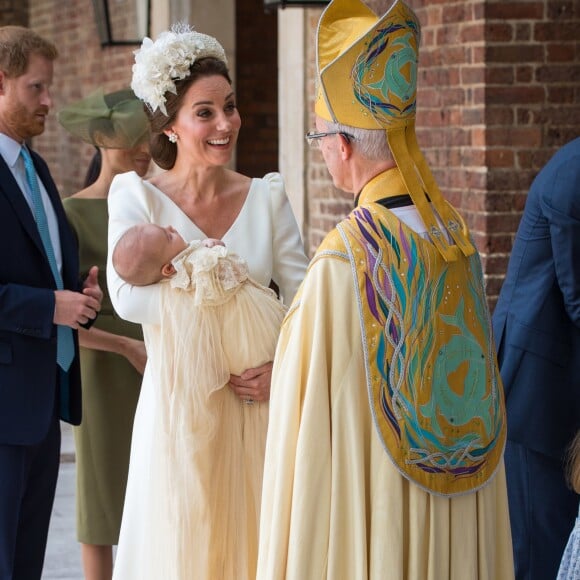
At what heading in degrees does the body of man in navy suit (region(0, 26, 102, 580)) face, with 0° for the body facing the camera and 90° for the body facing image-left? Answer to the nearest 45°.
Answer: approximately 315°

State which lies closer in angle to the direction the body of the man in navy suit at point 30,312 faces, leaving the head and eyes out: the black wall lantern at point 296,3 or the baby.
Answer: the baby

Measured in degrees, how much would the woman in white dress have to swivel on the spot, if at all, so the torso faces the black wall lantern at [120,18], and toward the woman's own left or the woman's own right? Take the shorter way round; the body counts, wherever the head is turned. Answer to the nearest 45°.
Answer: approximately 135° to the woman's own left

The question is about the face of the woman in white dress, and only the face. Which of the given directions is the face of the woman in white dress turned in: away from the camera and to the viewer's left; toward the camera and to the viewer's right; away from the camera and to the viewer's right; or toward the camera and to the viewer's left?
toward the camera and to the viewer's right

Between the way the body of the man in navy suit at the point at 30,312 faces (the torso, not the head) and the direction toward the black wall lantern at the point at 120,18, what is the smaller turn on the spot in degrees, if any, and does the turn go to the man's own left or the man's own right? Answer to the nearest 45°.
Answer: approximately 135° to the man's own left

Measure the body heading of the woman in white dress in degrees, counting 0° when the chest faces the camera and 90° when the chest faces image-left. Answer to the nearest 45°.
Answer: approximately 315°

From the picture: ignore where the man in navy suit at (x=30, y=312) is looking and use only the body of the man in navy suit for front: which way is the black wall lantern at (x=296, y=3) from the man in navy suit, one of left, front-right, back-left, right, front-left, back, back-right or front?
left

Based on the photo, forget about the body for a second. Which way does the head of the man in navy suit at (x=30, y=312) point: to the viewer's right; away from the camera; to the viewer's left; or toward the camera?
to the viewer's right

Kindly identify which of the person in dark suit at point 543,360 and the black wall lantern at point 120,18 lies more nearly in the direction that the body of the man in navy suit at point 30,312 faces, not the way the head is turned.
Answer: the person in dark suit

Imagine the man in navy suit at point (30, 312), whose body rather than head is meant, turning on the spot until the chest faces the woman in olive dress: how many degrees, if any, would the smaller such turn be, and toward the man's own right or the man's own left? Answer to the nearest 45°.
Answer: approximately 90° to the man's own left

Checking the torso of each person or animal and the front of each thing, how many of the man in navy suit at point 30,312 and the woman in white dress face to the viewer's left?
0
